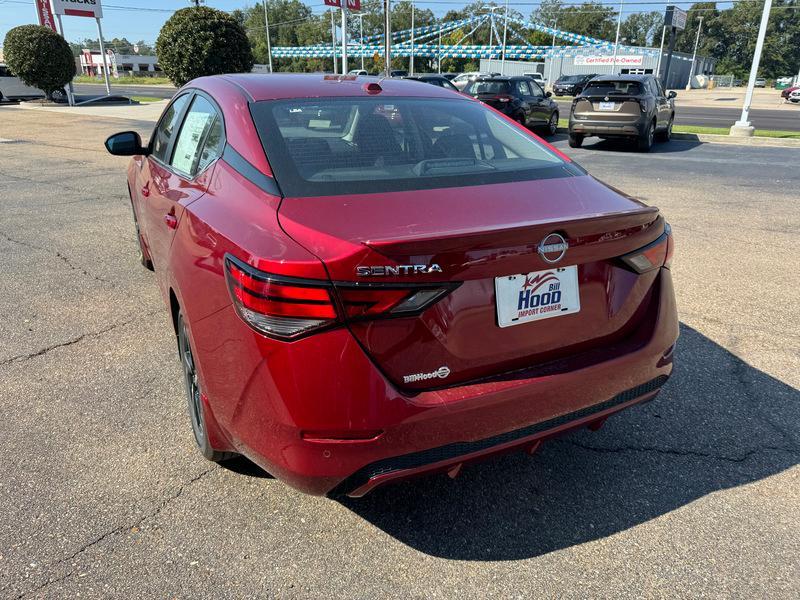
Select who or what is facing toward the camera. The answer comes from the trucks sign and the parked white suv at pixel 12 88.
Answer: the trucks sign

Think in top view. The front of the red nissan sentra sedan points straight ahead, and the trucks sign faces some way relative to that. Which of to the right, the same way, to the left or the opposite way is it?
the opposite way

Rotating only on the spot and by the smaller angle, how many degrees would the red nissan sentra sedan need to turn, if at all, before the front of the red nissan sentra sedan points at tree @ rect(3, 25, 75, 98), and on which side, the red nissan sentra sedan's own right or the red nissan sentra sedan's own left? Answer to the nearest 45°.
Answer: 0° — it already faces it

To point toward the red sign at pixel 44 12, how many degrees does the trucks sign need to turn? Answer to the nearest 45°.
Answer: approximately 135° to its right

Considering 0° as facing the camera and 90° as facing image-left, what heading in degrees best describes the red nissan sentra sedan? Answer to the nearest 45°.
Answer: approximately 135°

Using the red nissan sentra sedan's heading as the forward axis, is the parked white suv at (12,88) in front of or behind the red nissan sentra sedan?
in front

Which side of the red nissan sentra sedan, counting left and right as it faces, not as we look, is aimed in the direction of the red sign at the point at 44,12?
front

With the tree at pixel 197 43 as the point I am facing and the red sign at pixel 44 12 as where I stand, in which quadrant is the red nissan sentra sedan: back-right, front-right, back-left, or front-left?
front-right

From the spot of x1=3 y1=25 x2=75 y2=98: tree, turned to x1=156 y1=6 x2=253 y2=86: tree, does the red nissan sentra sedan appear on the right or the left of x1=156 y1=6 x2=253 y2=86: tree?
right

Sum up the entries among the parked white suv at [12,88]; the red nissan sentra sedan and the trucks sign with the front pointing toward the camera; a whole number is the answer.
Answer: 1

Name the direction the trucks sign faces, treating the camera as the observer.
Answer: facing the viewer

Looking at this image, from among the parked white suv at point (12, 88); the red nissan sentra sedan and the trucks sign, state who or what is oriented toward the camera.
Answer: the trucks sign
